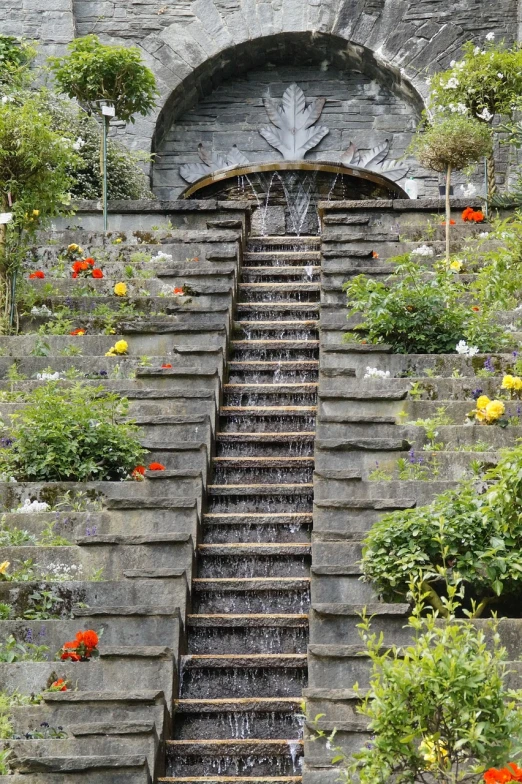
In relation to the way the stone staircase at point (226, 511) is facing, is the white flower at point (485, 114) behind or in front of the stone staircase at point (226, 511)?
behind

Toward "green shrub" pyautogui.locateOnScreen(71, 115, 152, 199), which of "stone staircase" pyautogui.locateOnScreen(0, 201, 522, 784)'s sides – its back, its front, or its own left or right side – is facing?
back

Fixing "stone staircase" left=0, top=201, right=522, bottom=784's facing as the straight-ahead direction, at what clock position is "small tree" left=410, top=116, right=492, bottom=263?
The small tree is roughly at 7 o'clock from the stone staircase.

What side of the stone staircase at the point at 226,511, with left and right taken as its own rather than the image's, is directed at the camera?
front

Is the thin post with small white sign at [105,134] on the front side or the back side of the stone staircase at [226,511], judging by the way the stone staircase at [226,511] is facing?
on the back side

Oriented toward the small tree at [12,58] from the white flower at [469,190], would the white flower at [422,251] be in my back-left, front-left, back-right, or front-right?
front-left

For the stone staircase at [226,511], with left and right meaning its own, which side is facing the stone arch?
back

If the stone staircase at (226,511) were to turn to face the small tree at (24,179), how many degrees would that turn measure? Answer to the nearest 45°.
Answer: approximately 135° to its right
